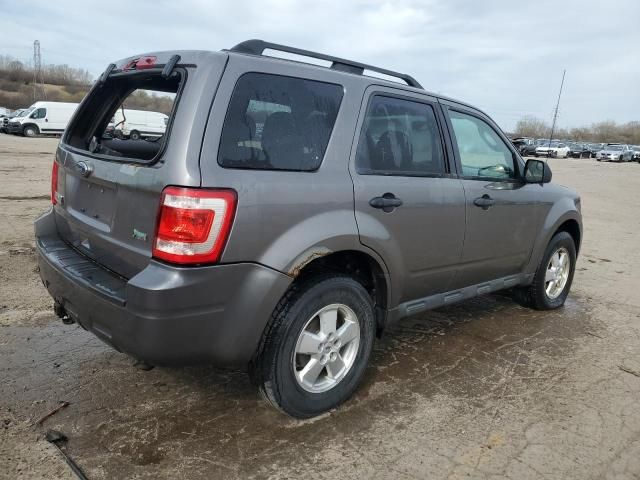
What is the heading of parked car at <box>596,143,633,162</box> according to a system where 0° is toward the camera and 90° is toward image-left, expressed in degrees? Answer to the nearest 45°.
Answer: approximately 45°

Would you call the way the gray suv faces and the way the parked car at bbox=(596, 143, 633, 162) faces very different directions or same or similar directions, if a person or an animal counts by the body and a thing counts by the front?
very different directions

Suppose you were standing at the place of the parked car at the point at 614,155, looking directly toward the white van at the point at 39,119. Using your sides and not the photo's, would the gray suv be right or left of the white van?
left

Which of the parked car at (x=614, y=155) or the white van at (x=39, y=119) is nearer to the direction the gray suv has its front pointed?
the parked car

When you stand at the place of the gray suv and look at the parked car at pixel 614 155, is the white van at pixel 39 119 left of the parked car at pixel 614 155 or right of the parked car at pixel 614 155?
left

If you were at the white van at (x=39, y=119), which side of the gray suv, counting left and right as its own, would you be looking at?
left

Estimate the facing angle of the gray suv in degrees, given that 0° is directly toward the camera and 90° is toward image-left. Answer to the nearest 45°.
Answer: approximately 225°

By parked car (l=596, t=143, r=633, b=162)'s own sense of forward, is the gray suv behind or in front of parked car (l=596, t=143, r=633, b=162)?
in front

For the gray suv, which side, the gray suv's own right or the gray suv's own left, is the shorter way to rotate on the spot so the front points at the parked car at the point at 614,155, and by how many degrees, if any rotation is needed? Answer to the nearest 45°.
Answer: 0° — it already faces it
